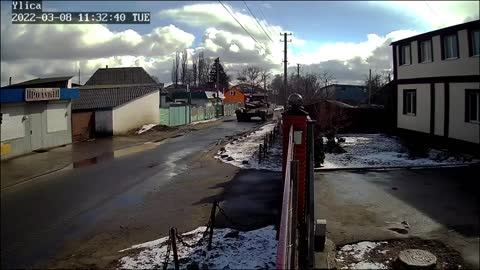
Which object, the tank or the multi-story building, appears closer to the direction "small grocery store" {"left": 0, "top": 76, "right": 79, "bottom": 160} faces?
the multi-story building

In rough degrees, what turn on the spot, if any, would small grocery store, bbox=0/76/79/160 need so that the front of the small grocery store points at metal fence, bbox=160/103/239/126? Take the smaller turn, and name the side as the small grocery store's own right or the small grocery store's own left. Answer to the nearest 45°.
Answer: approximately 135° to the small grocery store's own left

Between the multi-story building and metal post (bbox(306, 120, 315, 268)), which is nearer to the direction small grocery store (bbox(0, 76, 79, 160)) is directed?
the multi-story building

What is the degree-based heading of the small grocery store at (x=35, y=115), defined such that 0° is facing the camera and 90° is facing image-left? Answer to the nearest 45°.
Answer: approximately 315°

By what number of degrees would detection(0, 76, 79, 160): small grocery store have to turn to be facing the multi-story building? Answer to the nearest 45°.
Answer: approximately 45° to its left

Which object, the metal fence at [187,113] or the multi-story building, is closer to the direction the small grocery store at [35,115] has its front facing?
the multi-story building
